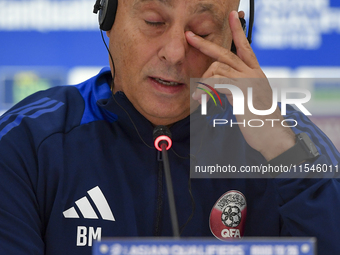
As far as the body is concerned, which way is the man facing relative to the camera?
toward the camera

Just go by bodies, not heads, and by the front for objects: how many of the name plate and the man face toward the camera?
2

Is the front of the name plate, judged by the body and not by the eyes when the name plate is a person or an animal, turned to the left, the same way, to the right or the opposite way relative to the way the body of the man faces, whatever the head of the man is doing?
the same way

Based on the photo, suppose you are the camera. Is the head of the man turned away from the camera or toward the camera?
toward the camera

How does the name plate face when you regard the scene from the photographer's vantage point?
facing the viewer
